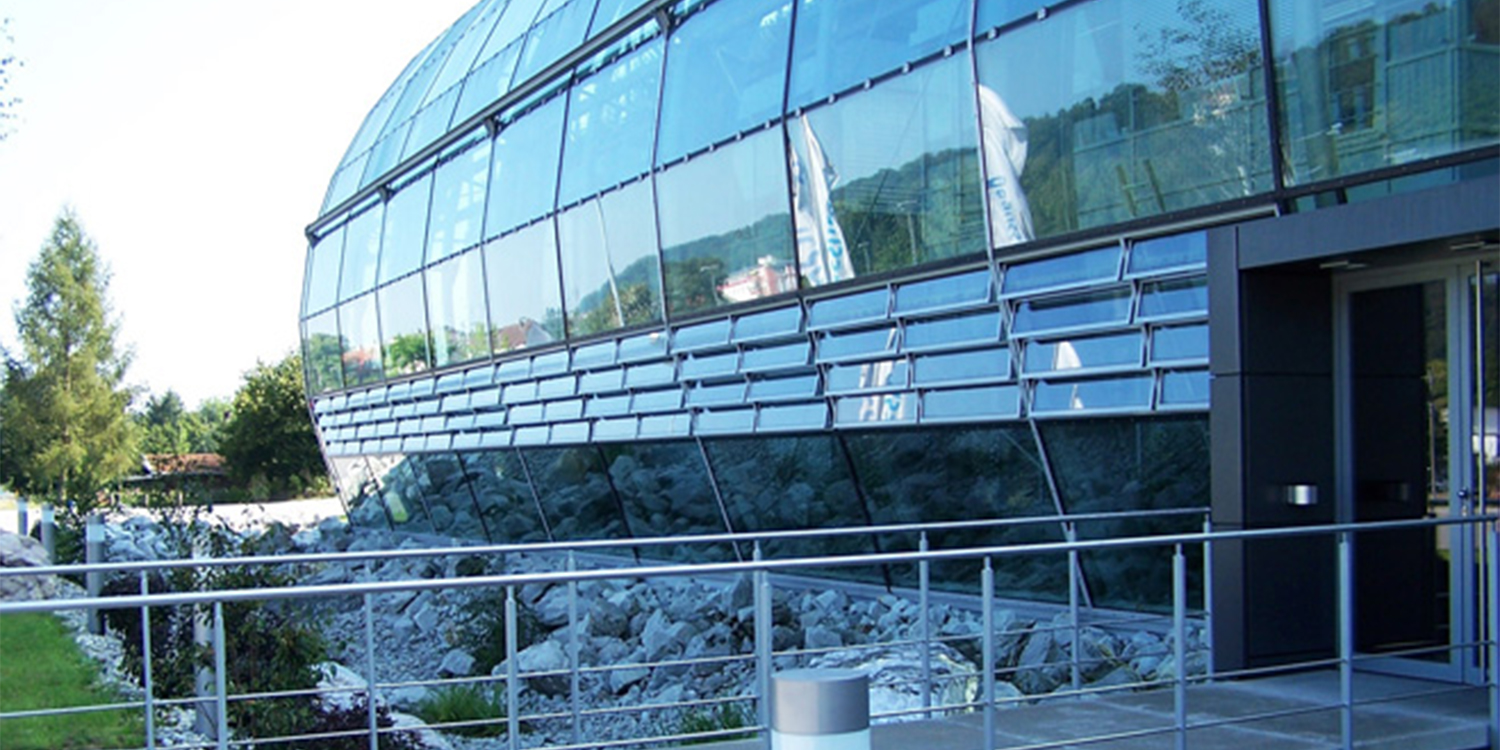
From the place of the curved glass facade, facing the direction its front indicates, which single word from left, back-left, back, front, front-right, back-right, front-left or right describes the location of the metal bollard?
front-left

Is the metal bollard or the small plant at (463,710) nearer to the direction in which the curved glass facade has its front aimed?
the small plant

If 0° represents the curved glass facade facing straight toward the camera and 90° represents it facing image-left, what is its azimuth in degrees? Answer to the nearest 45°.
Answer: approximately 45°

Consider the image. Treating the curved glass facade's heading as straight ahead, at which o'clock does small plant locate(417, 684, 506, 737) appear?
The small plant is roughly at 12 o'clock from the curved glass facade.
